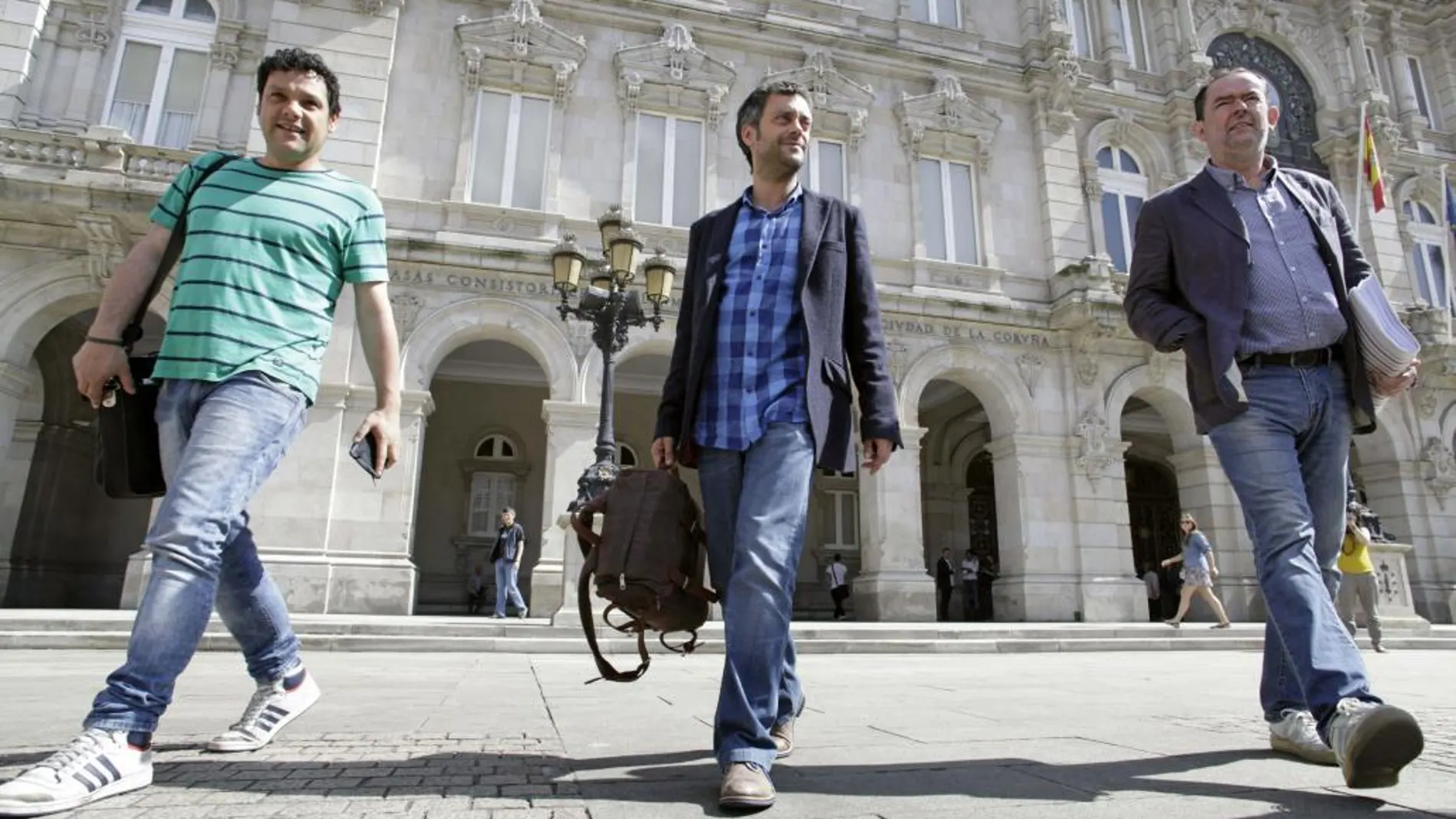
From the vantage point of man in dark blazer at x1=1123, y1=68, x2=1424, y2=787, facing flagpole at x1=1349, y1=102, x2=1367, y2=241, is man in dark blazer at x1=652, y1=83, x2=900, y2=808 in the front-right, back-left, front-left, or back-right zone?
back-left

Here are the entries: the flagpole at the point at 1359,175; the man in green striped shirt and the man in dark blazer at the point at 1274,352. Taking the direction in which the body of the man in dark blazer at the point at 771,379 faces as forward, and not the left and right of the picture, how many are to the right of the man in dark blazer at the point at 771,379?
1

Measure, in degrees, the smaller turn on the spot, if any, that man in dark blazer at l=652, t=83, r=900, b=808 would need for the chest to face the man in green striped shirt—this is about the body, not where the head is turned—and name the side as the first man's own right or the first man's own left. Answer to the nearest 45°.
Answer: approximately 90° to the first man's own right

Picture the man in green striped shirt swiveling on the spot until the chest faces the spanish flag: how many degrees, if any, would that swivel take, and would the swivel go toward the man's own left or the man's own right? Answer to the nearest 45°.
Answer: approximately 135° to the man's own left

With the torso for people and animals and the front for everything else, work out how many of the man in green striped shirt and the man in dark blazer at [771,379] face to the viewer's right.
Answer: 0

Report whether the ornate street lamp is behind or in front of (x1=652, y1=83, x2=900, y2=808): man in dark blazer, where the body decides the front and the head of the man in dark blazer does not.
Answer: behind

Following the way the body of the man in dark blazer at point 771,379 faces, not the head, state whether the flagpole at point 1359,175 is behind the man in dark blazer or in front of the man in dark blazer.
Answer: behind

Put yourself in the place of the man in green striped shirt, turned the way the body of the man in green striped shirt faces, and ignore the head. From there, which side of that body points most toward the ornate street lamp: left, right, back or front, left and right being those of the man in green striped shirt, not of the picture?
back

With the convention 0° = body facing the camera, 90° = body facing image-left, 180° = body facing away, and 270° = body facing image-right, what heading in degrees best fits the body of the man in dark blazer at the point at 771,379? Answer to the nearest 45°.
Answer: approximately 0°

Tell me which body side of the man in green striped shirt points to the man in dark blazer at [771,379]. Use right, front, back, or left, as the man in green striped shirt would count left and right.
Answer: left
